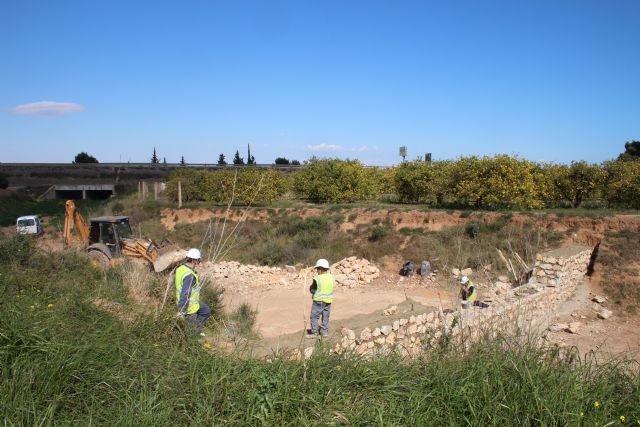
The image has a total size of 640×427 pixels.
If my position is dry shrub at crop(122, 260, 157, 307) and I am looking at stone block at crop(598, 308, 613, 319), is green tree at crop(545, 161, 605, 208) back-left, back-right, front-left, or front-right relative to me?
front-left

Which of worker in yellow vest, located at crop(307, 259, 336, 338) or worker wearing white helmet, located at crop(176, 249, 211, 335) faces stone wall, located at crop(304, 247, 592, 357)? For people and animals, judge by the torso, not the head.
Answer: the worker wearing white helmet

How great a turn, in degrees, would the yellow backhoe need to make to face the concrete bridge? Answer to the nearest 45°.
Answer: approximately 135° to its left

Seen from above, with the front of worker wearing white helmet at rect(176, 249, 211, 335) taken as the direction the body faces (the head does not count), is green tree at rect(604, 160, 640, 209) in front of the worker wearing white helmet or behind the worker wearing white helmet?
in front

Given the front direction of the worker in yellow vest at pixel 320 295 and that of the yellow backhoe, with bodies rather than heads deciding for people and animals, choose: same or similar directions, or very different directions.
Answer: very different directions

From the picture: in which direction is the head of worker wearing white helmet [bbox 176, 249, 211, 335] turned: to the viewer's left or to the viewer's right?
to the viewer's right

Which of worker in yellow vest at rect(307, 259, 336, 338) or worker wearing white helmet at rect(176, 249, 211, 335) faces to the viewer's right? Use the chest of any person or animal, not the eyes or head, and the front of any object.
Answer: the worker wearing white helmet

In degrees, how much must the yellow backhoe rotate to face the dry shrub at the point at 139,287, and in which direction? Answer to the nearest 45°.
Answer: approximately 45° to its right

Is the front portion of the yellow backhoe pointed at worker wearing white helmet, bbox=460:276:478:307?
yes

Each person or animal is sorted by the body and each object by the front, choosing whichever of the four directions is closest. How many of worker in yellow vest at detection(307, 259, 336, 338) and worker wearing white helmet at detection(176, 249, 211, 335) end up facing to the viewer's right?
1

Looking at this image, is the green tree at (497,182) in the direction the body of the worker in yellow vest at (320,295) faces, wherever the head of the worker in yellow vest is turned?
no

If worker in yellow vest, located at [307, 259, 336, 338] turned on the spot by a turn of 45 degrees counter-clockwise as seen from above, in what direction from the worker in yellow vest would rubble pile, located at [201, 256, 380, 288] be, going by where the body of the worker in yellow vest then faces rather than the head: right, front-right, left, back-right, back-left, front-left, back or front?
right

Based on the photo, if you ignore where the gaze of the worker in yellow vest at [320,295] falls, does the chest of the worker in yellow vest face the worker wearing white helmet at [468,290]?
no

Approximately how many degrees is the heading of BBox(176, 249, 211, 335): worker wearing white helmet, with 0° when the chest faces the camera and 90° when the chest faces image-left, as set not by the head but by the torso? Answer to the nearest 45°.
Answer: approximately 270°

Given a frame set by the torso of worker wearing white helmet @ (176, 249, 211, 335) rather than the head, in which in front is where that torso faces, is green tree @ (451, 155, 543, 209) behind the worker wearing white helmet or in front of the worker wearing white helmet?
in front

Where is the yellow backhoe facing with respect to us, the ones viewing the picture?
facing the viewer and to the right of the viewer
